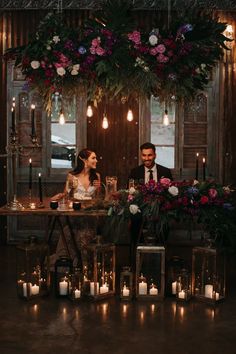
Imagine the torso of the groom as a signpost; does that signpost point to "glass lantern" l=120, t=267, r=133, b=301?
yes

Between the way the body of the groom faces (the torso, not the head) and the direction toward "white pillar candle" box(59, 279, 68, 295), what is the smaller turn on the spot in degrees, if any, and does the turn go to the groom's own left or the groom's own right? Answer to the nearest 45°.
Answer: approximately 45° to the groom's own right

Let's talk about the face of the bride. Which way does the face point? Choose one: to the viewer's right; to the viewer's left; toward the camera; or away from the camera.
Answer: to the viewer's right

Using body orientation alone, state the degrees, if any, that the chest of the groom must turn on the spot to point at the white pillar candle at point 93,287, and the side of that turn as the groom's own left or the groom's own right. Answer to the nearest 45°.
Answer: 0° — they already face it

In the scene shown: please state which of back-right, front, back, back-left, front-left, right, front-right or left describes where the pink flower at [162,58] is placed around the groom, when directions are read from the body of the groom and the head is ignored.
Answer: front

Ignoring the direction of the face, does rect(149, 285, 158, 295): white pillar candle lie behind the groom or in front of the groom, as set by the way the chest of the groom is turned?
in front

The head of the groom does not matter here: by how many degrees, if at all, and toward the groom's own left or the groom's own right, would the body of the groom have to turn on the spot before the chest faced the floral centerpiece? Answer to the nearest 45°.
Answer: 0° — they already face it

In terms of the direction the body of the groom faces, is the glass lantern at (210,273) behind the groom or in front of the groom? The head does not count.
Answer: in front

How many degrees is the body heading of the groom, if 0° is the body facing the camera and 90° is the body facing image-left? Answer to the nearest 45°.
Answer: approximately 0°

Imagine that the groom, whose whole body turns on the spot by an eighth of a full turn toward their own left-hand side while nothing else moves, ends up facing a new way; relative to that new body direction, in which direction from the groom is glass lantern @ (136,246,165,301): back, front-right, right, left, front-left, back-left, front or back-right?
front-right

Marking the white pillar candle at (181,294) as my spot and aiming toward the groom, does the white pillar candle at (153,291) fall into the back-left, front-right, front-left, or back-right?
front-left
